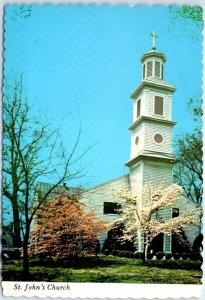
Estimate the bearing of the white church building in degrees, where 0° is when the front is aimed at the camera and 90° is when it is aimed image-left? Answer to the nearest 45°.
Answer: approximately 0°

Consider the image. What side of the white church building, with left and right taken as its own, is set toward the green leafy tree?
left
